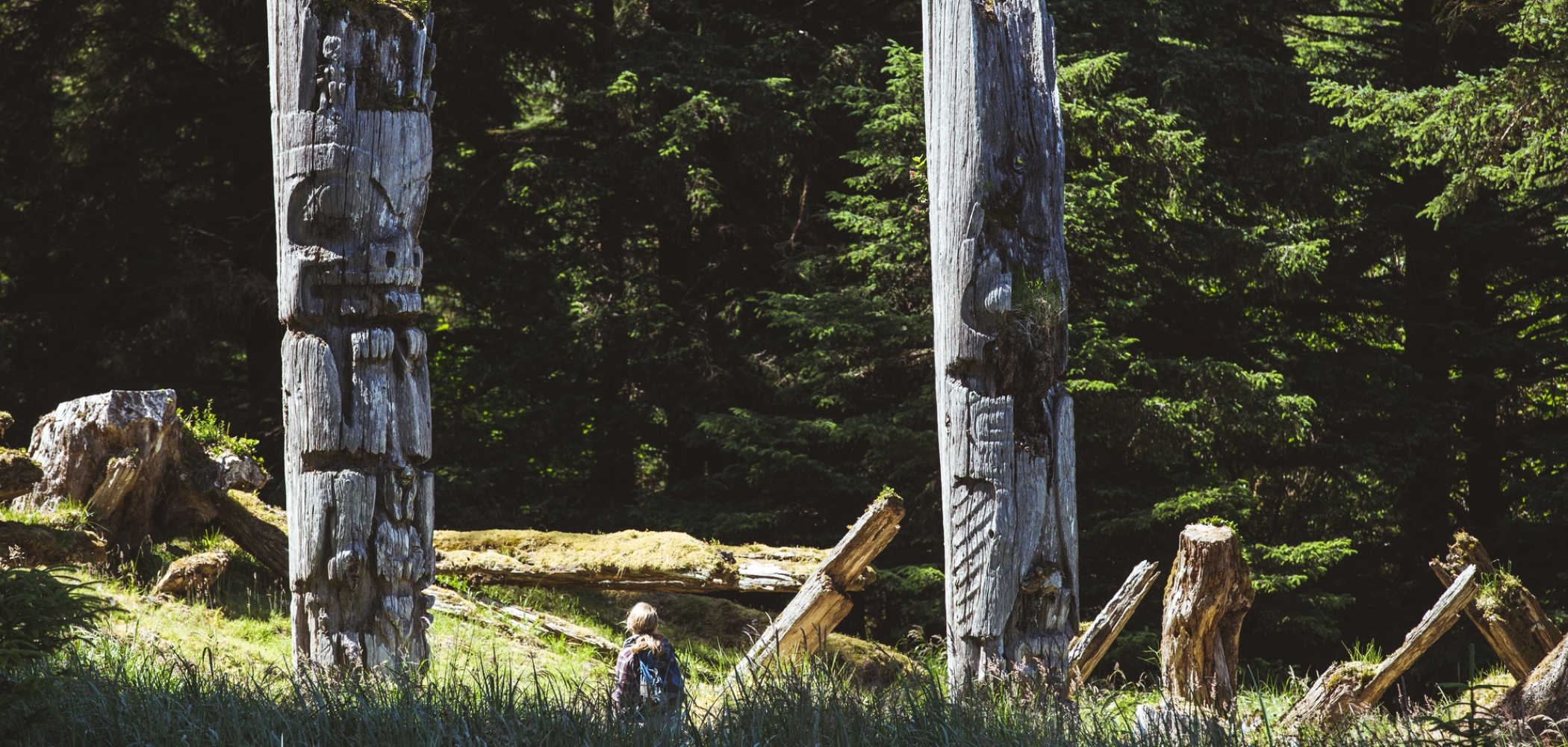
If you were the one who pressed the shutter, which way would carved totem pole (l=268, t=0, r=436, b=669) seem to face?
facing the viewer and to the right of the viewer

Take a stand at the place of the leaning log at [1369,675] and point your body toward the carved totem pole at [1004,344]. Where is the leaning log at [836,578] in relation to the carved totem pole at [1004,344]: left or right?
right

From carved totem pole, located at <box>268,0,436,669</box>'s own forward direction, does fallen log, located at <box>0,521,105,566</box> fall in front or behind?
behind

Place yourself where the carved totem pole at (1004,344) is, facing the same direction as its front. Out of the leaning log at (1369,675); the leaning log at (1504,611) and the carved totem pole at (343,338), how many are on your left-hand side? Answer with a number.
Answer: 2

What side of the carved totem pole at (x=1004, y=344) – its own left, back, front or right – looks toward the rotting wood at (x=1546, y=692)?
left

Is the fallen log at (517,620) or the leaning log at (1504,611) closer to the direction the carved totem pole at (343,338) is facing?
the leaning log
